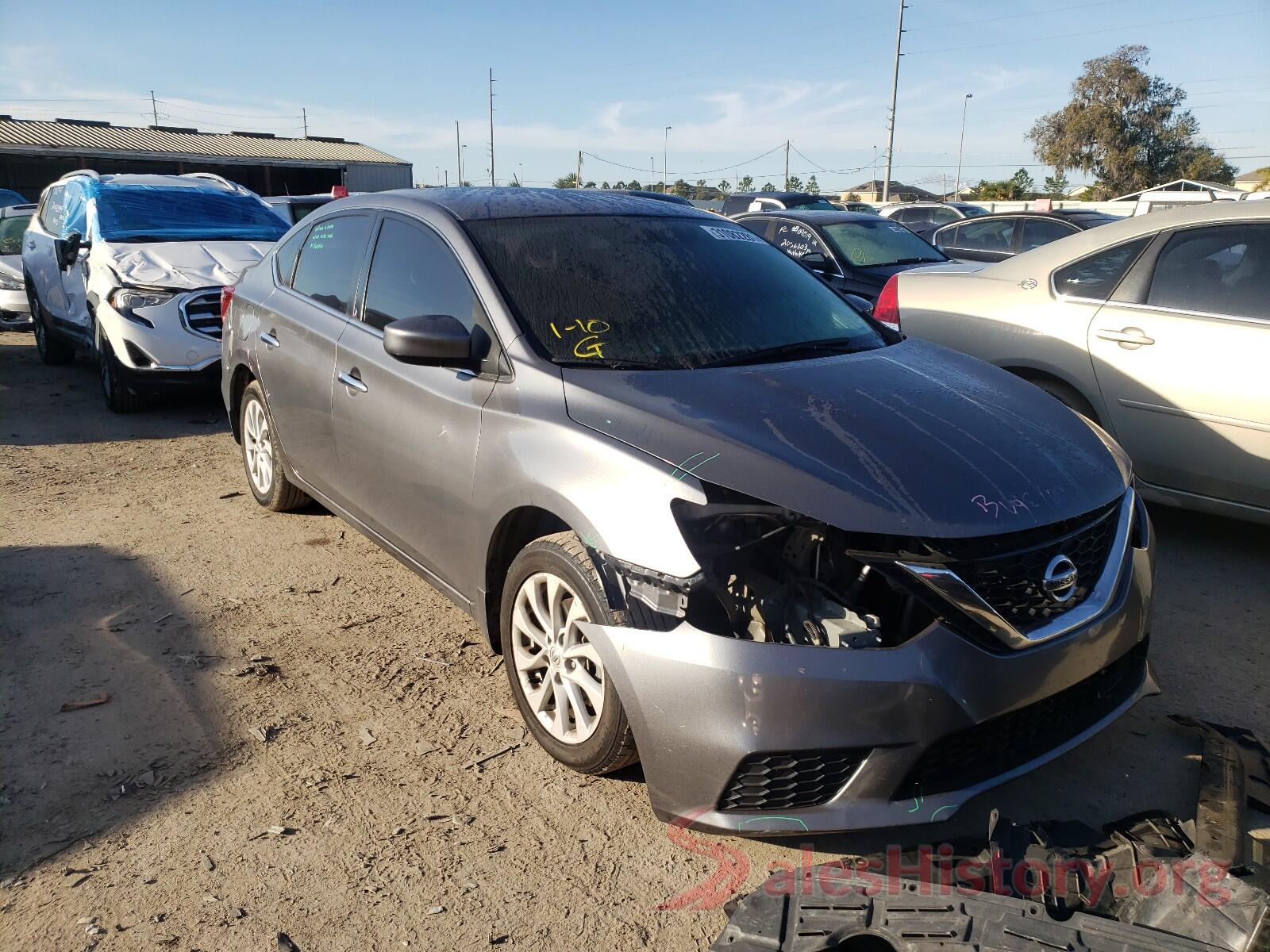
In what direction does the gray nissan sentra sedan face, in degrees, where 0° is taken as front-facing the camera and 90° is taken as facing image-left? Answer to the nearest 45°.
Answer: approximately 315°

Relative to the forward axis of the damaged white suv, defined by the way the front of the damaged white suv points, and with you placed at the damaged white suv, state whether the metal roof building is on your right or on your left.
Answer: on your left

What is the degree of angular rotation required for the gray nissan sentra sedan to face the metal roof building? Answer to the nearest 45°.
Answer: approximately 180°

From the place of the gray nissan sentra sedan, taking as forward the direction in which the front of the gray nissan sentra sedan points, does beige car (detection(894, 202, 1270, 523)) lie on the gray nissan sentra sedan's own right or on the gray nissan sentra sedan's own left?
on the gray nissan sentra sedan's own left

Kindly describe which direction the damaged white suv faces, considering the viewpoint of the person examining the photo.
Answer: facing the viewer and to the right of the viewer

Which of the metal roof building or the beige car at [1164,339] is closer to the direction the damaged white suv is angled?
the beige car
